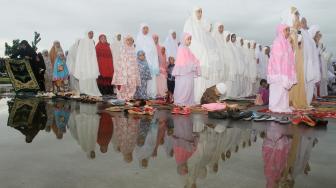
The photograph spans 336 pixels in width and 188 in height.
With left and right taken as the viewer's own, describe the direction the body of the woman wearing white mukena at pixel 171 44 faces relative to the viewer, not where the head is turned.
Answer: facing the viewer and to the right of the viewer

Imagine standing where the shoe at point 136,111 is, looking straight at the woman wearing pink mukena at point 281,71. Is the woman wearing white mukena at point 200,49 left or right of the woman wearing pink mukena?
left

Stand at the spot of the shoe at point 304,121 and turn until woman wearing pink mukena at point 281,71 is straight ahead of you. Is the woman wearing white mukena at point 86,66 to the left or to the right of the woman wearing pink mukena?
left

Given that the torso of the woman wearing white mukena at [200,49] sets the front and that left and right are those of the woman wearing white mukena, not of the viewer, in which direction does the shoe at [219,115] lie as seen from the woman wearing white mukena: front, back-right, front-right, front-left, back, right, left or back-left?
front-right

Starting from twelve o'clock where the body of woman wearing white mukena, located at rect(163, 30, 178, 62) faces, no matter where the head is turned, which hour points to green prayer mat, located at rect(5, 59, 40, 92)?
The green prayer mat is roughly at 4 o'clock from the woman wearing white mukena.
